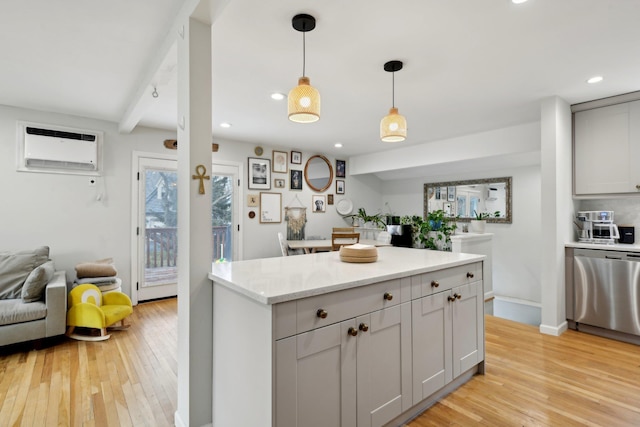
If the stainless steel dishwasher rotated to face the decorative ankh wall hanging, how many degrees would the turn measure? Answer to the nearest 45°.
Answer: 0° — it already faces it

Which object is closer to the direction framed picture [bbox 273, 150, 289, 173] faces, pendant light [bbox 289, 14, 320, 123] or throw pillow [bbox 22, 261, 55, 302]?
the pendant light

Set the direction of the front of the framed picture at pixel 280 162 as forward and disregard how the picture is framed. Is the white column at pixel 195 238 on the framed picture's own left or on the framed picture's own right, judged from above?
on the framed picture's own right

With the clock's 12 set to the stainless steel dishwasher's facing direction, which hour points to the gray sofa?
The gray sofa is roughly at 2 o'clock from the stainless steel dishwasher.

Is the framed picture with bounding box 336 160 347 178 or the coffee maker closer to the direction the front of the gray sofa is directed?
the coffee maker

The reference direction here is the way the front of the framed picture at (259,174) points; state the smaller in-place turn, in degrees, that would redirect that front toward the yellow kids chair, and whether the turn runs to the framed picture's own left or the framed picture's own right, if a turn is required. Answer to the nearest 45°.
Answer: approximately 90° to the framed picture's own right

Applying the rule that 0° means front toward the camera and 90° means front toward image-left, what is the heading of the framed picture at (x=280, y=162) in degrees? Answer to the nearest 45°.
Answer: approximately 315°
